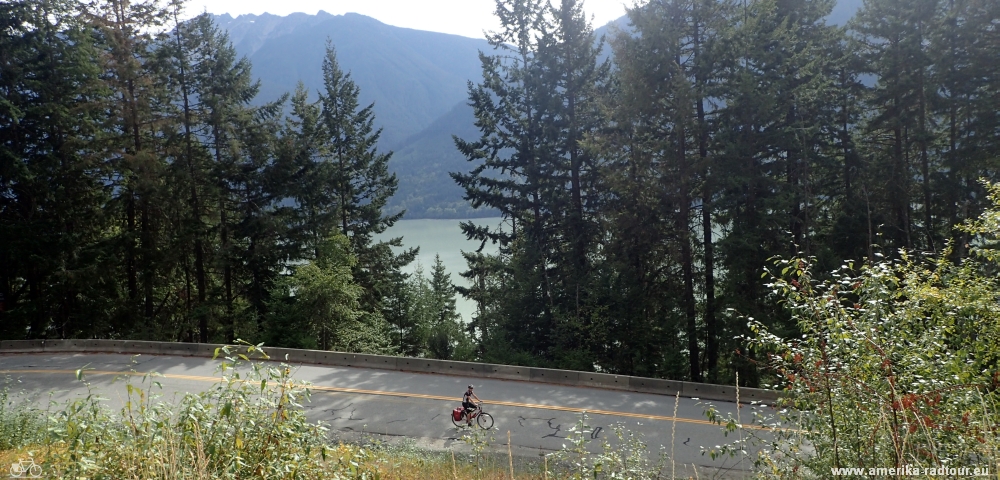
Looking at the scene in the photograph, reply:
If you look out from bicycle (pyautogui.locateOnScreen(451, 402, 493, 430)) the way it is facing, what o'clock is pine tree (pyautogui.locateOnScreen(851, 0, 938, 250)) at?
The pine tree is roughly at 11 o'clock from the bicycle.

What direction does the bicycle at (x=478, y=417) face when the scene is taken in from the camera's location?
facing to the right of the viewer

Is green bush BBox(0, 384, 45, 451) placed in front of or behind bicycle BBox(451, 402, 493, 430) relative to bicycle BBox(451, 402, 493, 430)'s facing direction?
behind

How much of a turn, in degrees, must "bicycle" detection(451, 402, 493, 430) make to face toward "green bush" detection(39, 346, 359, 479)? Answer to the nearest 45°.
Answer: approximately 90° to its right

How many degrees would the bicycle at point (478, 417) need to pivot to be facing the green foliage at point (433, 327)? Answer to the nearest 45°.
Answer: approximately 90° to its left

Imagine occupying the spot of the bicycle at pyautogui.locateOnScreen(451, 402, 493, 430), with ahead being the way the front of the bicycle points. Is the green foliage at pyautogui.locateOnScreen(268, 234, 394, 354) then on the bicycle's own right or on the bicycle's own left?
on the bicycle's own left
